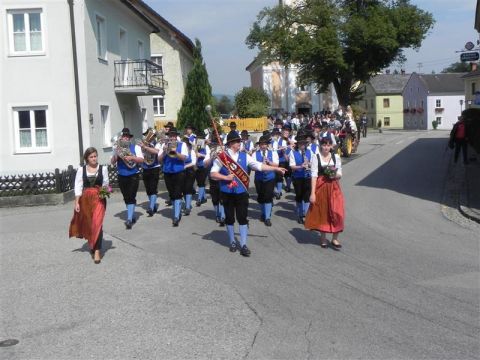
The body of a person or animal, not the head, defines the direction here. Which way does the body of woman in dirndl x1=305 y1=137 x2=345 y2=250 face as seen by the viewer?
toward the camera

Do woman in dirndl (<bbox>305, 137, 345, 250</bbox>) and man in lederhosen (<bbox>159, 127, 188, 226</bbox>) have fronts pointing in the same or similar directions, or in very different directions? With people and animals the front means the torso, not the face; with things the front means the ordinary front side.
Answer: same or similar directions

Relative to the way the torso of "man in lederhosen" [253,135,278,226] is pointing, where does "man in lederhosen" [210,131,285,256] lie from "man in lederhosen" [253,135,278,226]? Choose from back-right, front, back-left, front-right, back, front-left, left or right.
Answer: front

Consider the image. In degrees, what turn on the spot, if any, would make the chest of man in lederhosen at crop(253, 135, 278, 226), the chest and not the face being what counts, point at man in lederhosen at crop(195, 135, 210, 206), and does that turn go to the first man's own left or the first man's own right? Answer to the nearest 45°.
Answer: approximately 135° to the first man's own right

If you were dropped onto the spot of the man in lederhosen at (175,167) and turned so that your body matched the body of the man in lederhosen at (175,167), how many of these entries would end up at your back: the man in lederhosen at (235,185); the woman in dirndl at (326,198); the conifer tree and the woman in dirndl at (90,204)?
1

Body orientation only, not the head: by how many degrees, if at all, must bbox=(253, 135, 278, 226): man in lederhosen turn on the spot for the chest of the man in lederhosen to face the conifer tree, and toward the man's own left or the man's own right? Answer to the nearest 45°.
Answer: approximately 180°

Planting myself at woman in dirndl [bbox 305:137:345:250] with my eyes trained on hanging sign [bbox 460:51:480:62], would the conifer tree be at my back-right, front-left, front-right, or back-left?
front-left

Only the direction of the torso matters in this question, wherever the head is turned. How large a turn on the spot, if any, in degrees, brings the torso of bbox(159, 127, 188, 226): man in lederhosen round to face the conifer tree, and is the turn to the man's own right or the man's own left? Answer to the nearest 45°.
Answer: approximately 180°

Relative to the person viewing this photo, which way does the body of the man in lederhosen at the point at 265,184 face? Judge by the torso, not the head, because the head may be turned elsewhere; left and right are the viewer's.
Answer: facing the viewer

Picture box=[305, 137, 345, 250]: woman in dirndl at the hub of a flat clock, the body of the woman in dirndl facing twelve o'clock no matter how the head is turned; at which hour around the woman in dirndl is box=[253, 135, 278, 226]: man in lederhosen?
The man in lederhosen is roughly at 5 o'clock from the woman in dirndl.

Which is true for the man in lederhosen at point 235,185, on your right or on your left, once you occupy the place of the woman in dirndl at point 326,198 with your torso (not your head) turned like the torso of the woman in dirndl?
on your right

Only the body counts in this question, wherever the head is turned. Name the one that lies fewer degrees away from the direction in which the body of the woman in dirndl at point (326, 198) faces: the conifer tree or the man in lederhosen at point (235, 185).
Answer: the man in lederhosen

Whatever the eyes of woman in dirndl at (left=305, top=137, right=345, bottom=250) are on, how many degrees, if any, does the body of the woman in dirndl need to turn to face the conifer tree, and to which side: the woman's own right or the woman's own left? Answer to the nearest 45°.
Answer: approximately 180°

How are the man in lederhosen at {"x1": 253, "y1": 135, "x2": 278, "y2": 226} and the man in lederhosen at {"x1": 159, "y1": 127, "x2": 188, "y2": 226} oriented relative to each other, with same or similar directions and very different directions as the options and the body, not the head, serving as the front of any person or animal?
same or similar directions

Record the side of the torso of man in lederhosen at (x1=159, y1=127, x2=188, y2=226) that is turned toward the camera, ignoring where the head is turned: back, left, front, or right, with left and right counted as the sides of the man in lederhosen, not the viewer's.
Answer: front
